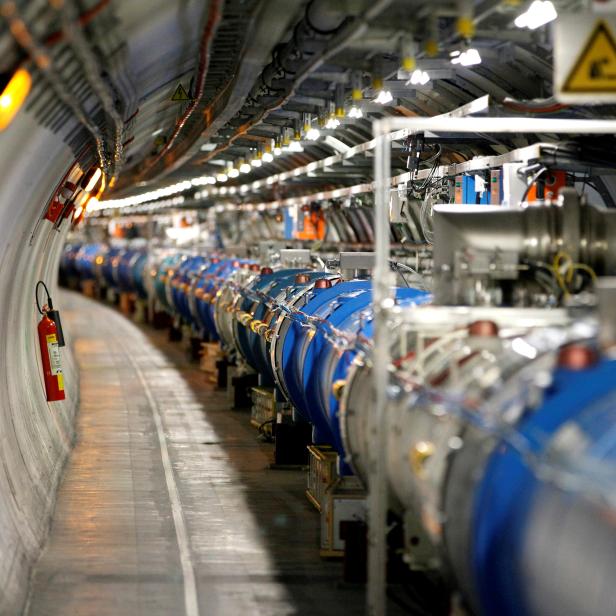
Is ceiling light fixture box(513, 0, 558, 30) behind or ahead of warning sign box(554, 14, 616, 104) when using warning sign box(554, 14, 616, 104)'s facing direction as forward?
behind

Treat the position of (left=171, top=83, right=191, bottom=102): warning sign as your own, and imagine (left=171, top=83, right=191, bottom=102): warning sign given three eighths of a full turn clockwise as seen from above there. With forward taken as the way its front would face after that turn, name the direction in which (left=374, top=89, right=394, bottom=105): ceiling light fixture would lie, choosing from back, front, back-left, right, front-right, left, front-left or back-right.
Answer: back-right

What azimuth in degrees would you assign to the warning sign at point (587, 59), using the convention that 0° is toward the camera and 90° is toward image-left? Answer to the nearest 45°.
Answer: approximately 0°

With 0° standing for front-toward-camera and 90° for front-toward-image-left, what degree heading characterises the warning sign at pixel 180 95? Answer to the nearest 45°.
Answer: approximately 0°

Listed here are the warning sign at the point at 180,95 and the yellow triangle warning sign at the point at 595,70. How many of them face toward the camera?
2

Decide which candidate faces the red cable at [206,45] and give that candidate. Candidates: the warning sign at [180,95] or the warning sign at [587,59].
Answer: the warning sign at [180,95]
